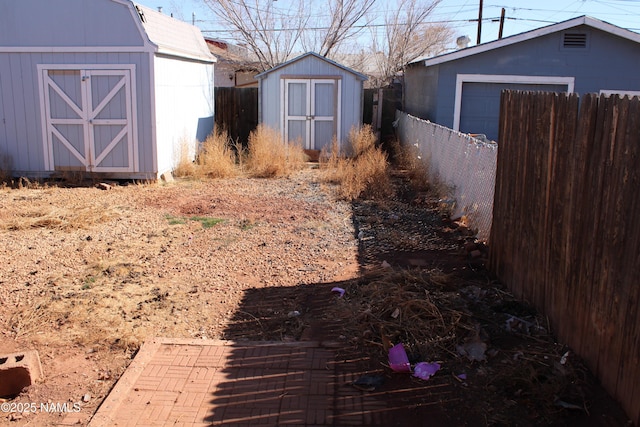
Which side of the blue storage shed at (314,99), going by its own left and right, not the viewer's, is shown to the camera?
front

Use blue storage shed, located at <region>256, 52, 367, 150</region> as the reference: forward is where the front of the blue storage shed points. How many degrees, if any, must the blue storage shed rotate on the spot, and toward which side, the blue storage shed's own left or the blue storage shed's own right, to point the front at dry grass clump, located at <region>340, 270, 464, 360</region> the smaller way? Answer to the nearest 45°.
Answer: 0° — it already faces it

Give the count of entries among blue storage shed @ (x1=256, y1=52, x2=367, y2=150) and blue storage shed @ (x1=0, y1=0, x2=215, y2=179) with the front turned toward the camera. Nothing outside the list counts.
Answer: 2

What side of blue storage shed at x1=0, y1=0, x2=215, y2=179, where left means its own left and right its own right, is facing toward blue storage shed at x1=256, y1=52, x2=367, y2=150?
left

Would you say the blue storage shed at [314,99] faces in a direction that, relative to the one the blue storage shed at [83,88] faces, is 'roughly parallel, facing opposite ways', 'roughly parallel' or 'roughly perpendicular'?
roughly parallel

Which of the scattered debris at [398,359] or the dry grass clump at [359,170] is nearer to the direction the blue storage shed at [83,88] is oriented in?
the scattered debris

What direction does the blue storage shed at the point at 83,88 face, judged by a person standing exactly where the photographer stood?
facing the viewer

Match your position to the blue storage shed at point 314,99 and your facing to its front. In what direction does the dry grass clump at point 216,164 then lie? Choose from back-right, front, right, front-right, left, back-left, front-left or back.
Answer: front-right

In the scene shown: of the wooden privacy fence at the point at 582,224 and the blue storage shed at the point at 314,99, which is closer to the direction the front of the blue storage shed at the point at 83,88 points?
the wooden privacy fence

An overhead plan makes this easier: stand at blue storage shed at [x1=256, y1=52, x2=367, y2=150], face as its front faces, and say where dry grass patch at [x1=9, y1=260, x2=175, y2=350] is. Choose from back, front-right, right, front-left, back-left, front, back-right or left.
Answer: front

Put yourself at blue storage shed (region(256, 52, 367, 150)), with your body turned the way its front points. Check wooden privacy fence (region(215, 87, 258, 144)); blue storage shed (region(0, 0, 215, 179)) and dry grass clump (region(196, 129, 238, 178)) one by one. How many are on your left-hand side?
0

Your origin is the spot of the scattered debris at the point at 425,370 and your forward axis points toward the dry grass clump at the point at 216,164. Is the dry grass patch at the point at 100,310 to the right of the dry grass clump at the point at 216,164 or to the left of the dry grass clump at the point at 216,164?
left

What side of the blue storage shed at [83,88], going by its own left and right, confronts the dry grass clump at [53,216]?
front

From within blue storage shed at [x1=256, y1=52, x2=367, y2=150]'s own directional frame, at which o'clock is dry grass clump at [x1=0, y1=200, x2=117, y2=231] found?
The dry grass clump is roughly at 1 o'clock from the blue storage shed.
